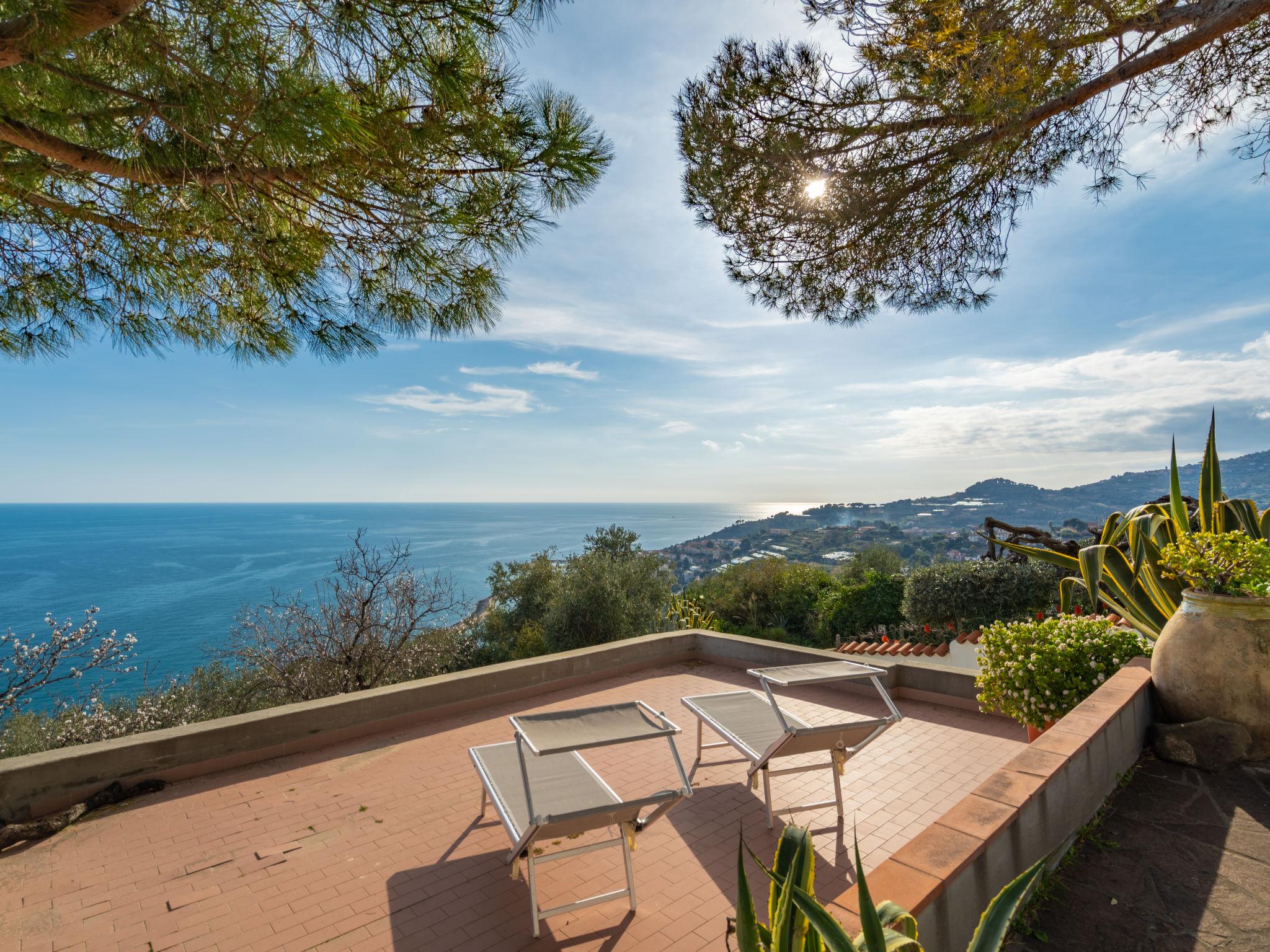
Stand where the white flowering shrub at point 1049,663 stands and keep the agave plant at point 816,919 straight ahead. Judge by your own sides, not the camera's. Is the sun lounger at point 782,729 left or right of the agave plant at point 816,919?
right

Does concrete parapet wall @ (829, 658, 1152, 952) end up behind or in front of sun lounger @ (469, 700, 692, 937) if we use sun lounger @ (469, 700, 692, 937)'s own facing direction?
behind

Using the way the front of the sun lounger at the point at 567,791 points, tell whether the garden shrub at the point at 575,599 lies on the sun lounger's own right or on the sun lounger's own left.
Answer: on the sun lounger's own right

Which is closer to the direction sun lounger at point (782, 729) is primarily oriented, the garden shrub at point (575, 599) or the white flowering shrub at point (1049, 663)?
the garden shrub

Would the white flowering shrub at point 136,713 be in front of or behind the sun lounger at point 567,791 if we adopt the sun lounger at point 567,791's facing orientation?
in front
